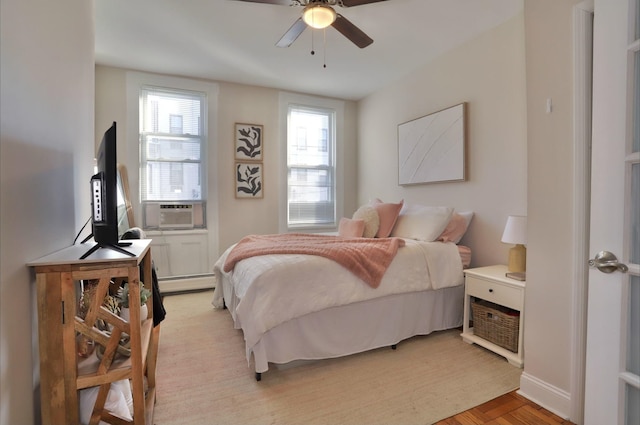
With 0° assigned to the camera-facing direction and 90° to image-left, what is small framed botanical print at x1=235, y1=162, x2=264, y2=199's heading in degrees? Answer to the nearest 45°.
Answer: approximately 0°

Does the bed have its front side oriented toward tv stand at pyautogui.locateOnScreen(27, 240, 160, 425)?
yes

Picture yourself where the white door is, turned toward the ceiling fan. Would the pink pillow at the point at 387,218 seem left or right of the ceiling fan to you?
right

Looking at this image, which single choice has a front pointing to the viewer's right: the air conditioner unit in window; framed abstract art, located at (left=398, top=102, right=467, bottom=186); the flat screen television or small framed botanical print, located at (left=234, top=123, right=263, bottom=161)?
the flat screen television

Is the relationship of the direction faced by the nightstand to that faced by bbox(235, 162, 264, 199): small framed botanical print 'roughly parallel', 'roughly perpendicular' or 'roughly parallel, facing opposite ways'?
roughly perpendicular

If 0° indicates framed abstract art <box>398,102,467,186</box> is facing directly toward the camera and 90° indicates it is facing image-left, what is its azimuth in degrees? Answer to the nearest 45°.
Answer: approximately 45°

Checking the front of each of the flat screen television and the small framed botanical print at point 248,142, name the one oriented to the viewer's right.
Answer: the flat screen television

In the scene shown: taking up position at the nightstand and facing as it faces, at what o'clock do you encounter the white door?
The white door is roughly at 10 o'clock from the nightstand.

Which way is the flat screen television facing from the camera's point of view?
to the viewer's right

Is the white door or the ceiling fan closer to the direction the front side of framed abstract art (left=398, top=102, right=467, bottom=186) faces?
the ceiling fan

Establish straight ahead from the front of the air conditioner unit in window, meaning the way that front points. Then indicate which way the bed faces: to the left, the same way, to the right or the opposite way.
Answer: to the right
